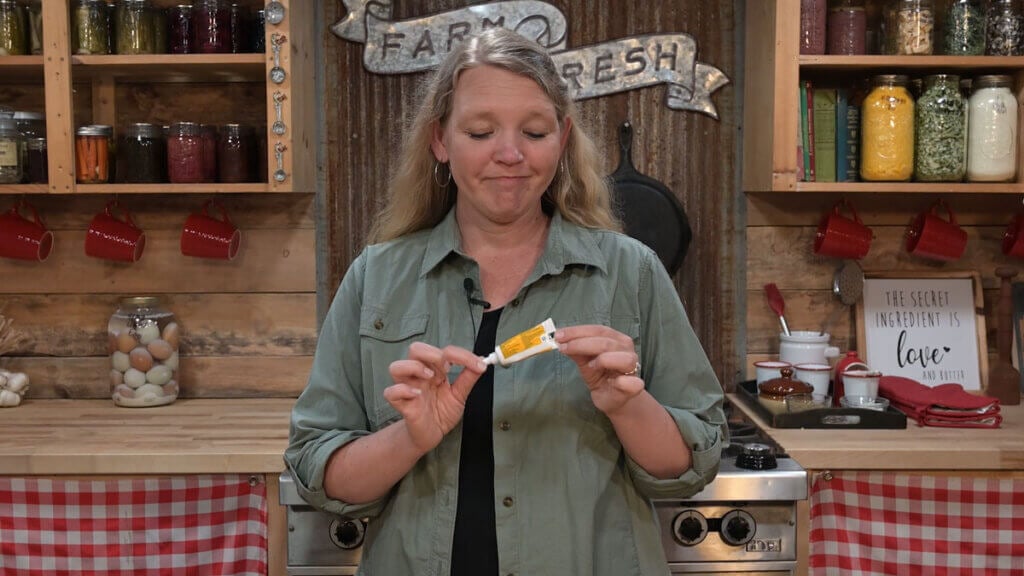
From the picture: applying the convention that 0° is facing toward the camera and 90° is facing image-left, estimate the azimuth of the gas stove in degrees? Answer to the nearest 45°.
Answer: approximately 0°

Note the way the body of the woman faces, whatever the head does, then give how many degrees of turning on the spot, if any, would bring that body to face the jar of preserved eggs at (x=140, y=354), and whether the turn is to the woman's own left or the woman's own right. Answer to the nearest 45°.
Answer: approximately 135° to the woman's own right

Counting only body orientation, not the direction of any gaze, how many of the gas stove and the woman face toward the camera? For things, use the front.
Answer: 2

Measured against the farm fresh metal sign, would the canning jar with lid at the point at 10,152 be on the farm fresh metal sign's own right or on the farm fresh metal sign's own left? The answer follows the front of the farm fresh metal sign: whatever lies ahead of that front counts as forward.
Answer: on the farm fresh metal sign's own right

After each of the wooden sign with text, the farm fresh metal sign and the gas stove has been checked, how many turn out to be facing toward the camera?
3

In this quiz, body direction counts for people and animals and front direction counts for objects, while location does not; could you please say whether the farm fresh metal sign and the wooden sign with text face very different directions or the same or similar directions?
same or similar directions

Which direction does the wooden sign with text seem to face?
toward the camera

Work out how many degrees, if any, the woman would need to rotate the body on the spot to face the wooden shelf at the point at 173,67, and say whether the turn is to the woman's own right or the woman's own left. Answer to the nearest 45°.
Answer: approximately 135° to the woman's own right

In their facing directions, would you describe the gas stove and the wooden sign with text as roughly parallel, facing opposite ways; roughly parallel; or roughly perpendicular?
roughly parallel

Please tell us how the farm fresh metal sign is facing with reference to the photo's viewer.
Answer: facing the viewer
